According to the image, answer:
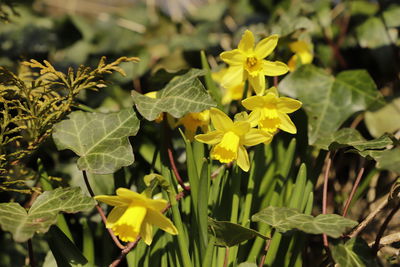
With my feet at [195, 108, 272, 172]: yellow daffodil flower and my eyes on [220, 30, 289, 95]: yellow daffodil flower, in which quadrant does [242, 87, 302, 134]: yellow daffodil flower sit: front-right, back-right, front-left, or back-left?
front-right

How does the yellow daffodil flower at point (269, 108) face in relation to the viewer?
toward the camera

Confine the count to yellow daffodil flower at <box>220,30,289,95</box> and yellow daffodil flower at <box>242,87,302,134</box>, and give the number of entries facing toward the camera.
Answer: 2

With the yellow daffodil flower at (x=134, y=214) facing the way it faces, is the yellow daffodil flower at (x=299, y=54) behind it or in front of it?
behind

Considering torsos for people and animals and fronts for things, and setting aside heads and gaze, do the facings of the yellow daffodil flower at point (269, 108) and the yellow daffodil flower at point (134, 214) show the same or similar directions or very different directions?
same or similar directions

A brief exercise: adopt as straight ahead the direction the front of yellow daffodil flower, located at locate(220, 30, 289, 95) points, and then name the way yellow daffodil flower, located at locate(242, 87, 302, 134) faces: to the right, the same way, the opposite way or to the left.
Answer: the same way

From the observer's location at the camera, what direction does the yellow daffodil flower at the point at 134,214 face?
facing the viewer and to the left of the viewer

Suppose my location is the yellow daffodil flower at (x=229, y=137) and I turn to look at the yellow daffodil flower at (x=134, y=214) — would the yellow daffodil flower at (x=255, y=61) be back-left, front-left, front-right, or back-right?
back-right

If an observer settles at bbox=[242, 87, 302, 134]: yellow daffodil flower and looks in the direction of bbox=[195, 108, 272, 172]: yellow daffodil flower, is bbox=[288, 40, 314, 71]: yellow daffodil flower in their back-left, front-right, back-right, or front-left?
back-right
